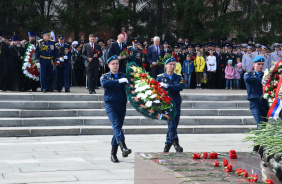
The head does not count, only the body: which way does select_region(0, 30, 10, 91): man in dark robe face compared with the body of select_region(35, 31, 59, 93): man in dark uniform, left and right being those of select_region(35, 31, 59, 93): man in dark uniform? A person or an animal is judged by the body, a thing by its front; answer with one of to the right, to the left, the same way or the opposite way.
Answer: the same way

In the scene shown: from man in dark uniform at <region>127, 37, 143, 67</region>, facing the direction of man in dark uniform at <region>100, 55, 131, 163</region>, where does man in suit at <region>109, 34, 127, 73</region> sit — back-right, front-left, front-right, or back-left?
front-right

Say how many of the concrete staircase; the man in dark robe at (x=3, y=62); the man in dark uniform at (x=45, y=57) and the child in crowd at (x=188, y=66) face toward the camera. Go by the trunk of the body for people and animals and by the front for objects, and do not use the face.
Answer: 4

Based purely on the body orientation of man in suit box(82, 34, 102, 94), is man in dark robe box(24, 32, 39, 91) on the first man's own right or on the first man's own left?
on the first man's own right

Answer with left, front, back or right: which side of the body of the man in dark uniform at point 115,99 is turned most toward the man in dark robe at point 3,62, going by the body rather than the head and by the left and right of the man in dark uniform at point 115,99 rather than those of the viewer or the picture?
back

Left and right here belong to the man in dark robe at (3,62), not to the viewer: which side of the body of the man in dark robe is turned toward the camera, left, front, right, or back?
front

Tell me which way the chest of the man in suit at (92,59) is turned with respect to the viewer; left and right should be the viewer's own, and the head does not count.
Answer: facing the viewer

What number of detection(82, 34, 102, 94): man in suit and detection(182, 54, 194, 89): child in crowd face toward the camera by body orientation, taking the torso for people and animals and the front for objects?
2

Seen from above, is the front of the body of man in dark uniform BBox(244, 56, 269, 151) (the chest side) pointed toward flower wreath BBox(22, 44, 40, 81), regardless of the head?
no

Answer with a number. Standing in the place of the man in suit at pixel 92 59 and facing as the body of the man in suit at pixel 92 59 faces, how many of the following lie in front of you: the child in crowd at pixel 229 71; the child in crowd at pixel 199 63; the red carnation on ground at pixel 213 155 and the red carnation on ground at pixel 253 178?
2

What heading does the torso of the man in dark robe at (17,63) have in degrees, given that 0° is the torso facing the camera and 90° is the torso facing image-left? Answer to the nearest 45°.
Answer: approximately 315°
